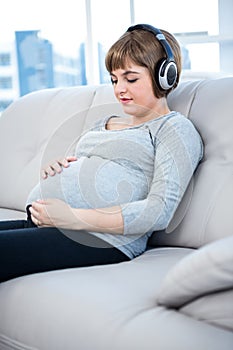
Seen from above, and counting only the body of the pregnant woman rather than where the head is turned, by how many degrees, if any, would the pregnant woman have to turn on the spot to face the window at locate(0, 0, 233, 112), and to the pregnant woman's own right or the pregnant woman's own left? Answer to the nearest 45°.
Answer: approximately 135° to the pregnant woman's own right

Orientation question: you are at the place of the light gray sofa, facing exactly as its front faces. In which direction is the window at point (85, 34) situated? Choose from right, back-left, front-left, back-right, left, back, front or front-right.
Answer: back-right

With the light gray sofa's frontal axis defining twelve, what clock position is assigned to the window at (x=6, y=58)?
The window is roughly at 4 o'clock from the light gray sofa.

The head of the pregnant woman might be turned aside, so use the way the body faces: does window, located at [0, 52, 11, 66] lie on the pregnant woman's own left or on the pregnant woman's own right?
on the pregnant woman's own right

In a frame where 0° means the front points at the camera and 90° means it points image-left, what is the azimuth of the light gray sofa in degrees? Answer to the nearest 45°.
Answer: approximately 45°
